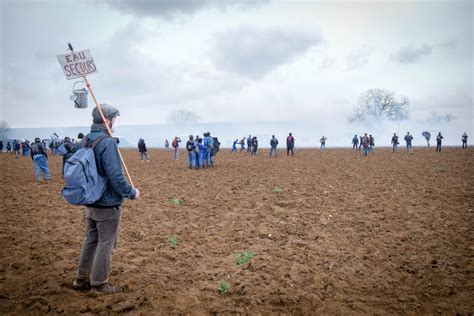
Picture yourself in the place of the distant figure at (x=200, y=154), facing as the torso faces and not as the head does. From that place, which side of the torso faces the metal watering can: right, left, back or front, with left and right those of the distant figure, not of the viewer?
back

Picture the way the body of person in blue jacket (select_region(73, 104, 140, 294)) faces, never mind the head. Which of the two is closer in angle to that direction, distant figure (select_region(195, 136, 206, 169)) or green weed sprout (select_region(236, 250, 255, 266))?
the green weed sprout

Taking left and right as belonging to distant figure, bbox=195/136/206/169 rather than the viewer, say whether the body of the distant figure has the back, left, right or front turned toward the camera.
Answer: back

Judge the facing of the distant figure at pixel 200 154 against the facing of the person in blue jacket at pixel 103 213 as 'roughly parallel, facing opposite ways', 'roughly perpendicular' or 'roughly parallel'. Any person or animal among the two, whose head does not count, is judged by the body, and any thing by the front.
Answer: roughly perpendicular

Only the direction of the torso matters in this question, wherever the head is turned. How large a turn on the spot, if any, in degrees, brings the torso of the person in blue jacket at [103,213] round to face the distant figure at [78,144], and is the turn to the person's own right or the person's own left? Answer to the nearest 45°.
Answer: approximately 90° to the person's own left

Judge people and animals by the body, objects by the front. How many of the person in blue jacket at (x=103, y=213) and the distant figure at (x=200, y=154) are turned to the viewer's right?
1

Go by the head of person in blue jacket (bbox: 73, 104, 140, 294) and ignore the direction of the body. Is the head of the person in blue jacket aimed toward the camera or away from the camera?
away from the camera

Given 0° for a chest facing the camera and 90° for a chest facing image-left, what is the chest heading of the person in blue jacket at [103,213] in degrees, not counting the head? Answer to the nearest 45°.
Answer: approximately 270°

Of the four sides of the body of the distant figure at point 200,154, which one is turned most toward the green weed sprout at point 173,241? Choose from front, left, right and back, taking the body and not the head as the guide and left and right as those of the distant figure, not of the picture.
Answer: back
